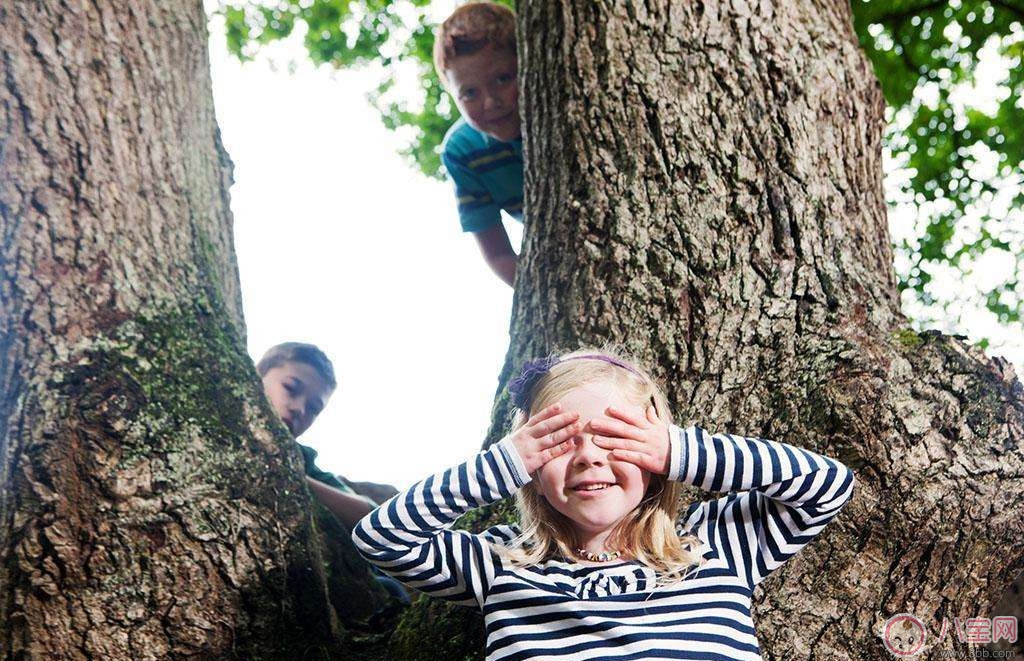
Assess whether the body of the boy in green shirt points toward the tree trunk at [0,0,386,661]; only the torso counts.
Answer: yes

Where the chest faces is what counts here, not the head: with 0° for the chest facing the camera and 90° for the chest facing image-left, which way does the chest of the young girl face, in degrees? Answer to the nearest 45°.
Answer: approximately 0°

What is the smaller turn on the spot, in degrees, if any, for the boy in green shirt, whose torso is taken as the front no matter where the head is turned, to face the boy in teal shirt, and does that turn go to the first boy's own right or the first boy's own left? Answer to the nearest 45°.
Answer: approximately 45° to the first boy's own left

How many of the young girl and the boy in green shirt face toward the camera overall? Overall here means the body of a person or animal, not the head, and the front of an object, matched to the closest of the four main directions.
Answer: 2

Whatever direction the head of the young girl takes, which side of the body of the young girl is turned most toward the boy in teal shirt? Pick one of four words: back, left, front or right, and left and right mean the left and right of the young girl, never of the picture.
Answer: back

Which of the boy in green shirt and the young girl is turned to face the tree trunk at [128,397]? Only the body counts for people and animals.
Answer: the boy in green shirt

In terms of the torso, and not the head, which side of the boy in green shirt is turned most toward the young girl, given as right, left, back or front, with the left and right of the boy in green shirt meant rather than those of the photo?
front
